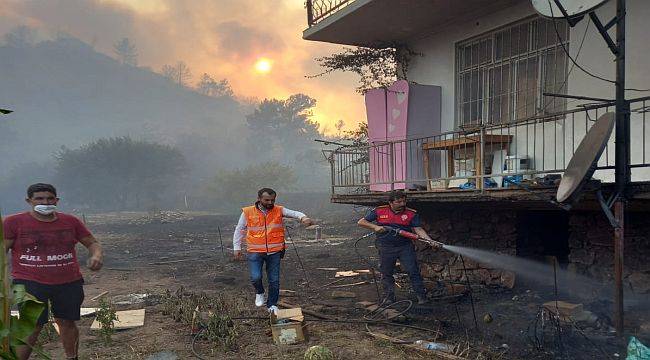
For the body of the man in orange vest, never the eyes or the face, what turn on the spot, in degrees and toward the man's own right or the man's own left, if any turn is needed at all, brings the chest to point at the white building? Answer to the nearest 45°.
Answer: approximately 90° to the man's own left

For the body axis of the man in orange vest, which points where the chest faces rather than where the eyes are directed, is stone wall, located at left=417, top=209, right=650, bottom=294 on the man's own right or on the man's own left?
on the man's own left

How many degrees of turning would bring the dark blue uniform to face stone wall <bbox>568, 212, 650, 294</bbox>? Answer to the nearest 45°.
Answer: approximately 90° to its left

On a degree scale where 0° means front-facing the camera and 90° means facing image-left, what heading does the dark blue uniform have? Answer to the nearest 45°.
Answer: approximately 0°

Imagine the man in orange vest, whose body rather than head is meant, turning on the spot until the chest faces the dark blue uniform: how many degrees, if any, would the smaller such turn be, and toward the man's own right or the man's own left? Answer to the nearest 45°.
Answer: approximately 90° to the man's own left

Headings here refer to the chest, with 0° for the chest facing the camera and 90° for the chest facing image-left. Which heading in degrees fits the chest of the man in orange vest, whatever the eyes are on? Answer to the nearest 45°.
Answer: approximately 0°

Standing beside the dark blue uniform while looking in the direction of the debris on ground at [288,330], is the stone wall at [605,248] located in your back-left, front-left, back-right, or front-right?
back-left

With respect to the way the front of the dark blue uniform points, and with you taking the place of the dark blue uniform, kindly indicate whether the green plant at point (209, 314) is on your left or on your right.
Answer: on your right
